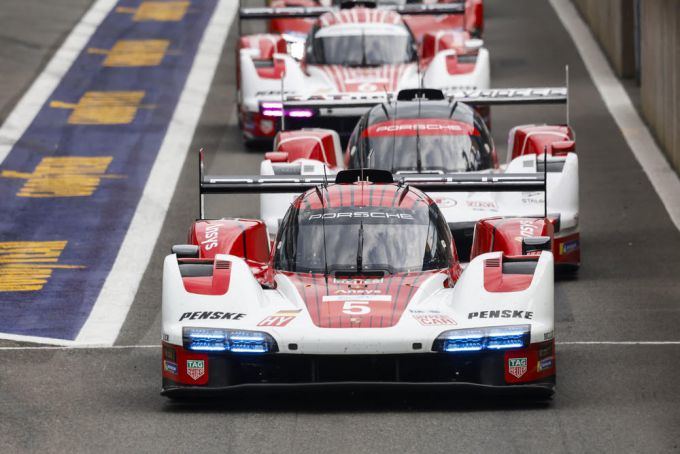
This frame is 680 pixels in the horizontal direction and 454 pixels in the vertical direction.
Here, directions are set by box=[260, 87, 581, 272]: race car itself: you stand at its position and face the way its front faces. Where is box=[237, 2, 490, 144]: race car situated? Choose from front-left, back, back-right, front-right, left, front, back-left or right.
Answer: back

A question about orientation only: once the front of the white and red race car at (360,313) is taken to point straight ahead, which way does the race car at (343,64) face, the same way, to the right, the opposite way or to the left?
the same way

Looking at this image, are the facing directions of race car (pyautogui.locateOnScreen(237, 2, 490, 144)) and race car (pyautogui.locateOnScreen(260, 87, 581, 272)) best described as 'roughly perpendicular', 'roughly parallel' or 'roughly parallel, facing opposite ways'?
roughly parallel

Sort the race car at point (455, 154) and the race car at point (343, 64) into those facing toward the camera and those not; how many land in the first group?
2

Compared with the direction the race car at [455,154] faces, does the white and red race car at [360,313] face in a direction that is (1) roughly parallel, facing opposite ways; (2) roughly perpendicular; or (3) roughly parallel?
roughly parallel

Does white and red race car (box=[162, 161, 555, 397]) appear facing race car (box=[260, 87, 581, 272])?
no

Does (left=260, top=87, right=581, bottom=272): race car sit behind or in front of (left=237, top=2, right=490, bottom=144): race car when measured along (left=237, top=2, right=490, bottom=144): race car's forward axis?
in front

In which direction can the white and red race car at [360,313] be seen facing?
toward the camera

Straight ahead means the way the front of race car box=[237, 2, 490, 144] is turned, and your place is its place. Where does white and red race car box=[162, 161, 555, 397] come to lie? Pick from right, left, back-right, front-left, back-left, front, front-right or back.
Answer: front

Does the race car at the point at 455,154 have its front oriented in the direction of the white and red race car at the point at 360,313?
yes

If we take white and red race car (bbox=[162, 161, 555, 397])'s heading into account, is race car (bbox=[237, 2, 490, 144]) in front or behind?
behind

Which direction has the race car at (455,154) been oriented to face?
toward the camera
